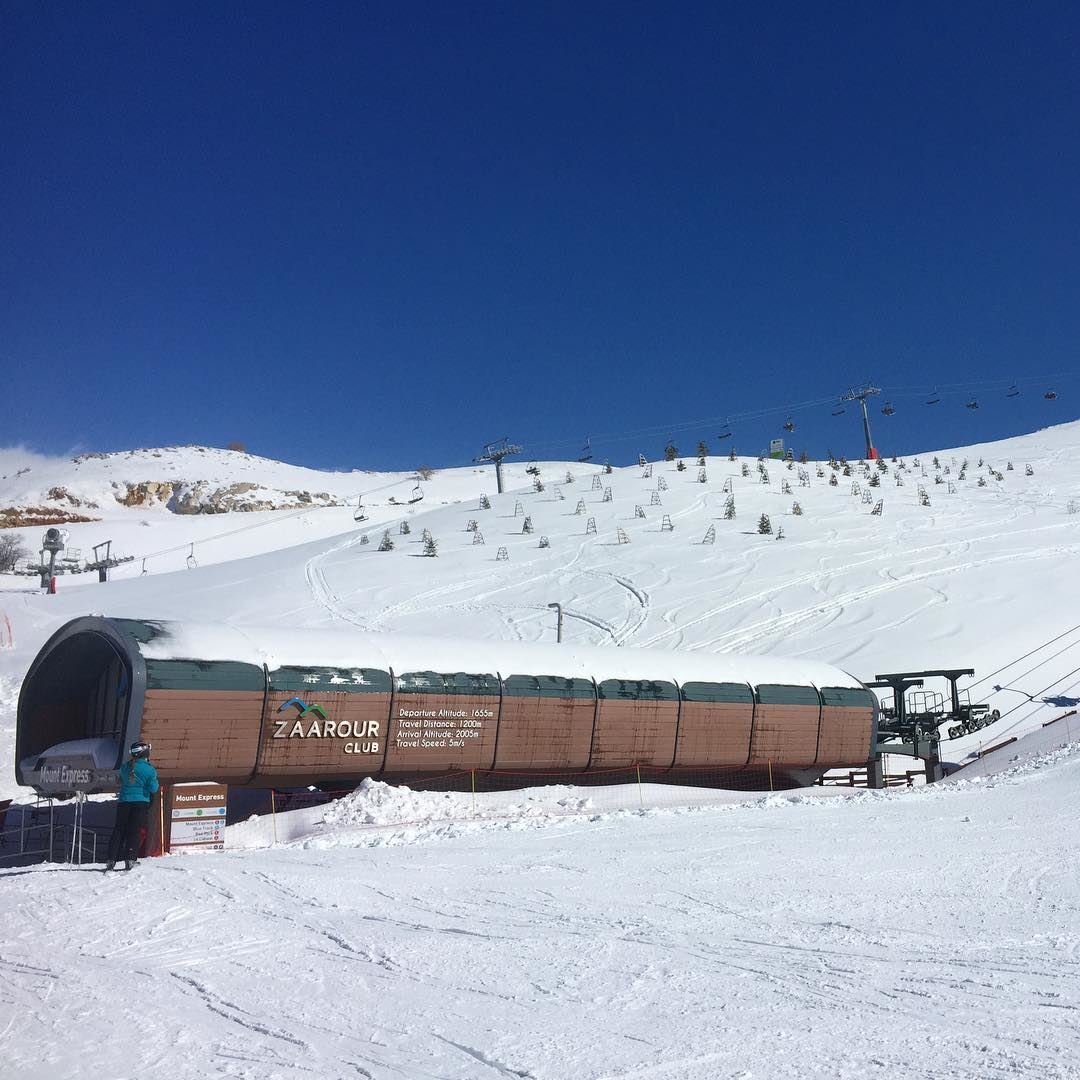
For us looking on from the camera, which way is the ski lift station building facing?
facing the viewer and to the left of the viewer

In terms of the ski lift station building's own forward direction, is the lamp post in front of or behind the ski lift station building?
behind
